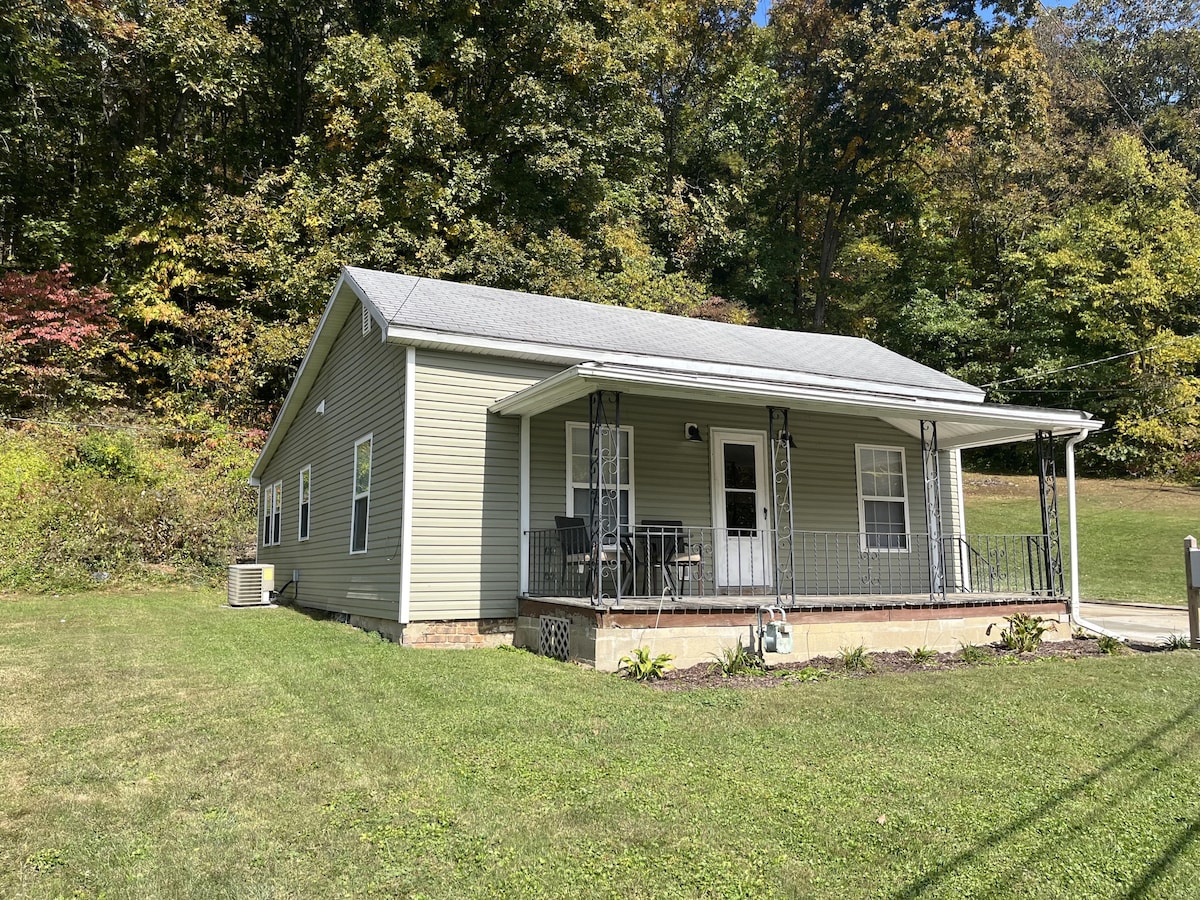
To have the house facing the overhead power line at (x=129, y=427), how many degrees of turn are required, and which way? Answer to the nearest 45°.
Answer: approximately 180°

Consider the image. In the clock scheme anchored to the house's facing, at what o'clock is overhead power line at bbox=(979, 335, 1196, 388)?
The overhead power line is roughly at 9 o'clock from the house.

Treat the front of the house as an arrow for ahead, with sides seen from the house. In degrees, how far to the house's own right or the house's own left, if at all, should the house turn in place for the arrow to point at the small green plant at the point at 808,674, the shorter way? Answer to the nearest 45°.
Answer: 0° — it already faces it

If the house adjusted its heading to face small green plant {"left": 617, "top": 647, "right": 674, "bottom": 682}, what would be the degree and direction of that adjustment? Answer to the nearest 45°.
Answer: approximately 45° to its right

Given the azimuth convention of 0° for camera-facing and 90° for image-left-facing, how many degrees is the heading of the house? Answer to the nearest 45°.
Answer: approximately 315°

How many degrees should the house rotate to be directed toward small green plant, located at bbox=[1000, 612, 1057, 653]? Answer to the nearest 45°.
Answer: approximately 45° to its left
